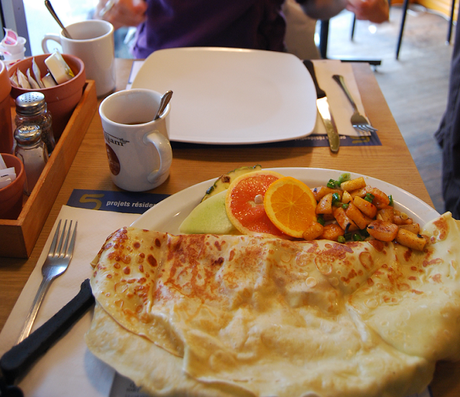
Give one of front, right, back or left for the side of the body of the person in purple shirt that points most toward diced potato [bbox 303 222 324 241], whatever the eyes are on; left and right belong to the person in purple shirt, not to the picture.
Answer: front

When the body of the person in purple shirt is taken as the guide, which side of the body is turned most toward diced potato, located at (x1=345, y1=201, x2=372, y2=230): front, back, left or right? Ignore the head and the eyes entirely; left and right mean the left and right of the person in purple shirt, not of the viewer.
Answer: front

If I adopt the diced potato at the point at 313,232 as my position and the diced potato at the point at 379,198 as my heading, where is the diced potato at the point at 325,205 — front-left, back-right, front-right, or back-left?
front-left

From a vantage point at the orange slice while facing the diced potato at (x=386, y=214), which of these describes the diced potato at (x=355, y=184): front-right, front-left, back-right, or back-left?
front-left

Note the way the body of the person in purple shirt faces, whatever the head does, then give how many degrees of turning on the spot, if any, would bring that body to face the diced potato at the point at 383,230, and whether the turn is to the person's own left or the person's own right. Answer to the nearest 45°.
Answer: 0° — they already face it

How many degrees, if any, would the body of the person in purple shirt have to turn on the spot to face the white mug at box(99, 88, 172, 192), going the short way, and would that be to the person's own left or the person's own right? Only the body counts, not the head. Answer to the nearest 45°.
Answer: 0° — they already face it

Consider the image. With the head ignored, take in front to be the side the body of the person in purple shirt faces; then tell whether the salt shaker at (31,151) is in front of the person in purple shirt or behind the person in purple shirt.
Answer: in front

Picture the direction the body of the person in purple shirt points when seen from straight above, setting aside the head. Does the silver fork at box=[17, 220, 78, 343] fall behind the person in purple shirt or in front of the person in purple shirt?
in front

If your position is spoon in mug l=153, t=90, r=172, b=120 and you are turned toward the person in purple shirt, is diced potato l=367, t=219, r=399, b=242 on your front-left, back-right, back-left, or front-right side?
back-right

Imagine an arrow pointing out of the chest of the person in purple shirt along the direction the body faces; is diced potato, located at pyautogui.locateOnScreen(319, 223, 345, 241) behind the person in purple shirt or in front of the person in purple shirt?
in front

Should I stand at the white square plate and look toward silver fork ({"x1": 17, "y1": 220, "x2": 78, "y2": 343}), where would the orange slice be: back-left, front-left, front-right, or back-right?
front-left

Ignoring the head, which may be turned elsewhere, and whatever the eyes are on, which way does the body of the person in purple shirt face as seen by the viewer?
toward the camera

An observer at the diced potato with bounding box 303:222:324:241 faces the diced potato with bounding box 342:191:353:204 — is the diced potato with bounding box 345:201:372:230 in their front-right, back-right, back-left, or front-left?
front-right

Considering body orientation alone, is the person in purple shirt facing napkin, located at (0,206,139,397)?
yes
